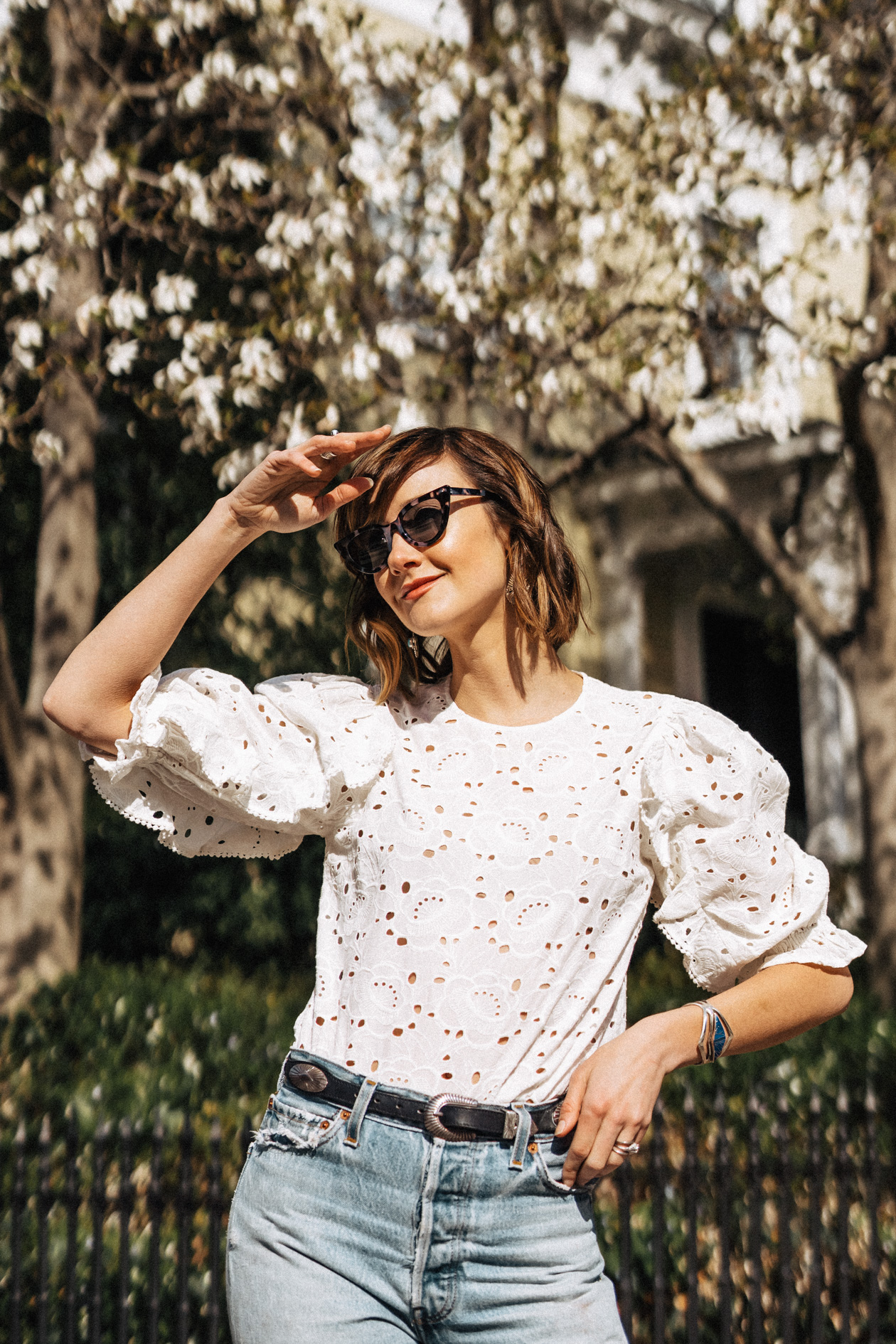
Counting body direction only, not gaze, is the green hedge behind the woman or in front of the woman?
behind

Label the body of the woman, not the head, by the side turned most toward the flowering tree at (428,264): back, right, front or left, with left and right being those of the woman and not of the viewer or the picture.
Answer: back

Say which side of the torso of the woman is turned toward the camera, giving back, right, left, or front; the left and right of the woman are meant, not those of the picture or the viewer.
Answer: front

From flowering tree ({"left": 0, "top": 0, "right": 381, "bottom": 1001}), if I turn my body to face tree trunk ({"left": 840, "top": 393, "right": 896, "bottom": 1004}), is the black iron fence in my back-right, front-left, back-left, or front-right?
front-right

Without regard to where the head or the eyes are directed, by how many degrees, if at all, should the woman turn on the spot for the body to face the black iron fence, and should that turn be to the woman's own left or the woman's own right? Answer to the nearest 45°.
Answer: approximately 180°

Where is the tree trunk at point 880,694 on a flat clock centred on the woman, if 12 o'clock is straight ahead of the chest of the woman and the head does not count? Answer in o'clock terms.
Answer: The tree trunk is roughly at 7 o'clock from the woman.
